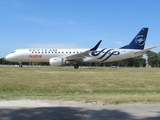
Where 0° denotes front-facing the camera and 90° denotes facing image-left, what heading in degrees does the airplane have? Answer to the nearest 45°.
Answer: approximately 90°
